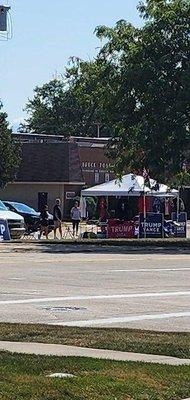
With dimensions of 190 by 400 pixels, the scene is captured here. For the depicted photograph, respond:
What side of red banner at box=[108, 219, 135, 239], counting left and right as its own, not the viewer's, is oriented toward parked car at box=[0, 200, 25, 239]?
right

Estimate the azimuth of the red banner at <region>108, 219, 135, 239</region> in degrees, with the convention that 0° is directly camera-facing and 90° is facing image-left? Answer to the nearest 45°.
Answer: approximately 0°
